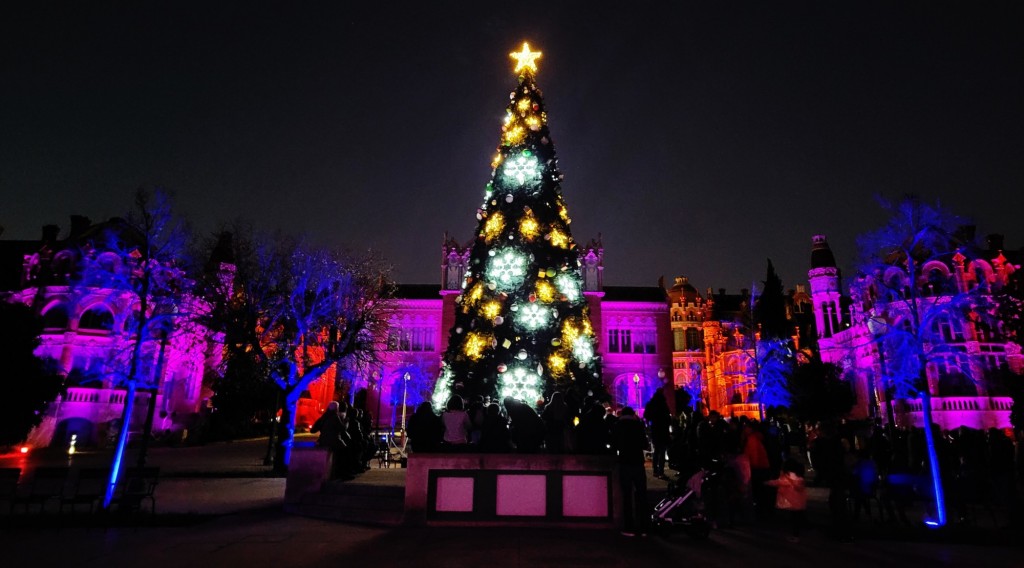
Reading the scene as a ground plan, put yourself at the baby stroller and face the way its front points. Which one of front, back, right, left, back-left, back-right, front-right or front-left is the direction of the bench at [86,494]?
front

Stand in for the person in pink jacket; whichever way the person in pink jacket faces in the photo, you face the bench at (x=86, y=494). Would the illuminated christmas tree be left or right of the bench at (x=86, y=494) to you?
right

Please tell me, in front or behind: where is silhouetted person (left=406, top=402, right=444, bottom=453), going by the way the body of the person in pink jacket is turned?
in front

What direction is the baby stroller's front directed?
to the viewer's left

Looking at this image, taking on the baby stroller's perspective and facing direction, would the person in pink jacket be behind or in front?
behind

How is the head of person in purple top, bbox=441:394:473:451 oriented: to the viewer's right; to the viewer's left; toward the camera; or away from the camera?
away from the camera

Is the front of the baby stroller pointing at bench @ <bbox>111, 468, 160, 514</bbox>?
yes
